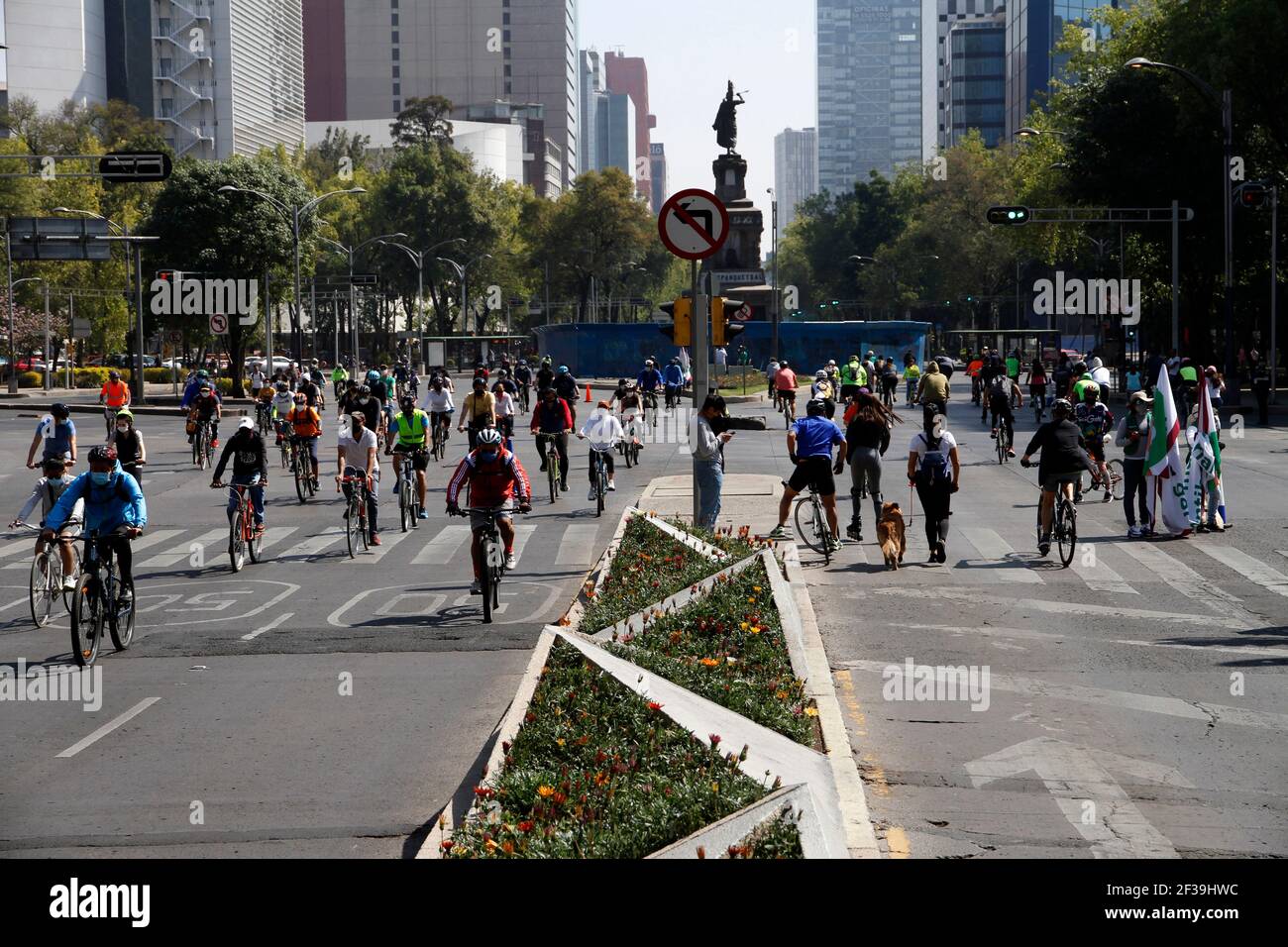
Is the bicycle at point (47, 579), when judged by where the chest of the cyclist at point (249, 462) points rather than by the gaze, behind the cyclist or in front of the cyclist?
in front

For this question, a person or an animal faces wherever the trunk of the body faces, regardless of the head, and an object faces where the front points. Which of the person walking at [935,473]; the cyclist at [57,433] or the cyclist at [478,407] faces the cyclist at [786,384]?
the person walking

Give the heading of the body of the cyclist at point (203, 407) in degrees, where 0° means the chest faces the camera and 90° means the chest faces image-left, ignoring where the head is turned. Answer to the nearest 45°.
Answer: approximately 0°

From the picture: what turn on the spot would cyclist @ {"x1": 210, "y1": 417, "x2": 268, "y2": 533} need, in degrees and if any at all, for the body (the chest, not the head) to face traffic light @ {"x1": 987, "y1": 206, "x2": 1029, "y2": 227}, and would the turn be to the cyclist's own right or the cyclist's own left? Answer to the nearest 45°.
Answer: approximately 135° to the cyclist's own left

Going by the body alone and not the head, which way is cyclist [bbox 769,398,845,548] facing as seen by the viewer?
away from the camera

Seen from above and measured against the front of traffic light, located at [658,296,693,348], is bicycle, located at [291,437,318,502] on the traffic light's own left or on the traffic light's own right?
on the traffic light's own right

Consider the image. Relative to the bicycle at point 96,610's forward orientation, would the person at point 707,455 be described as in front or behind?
behind

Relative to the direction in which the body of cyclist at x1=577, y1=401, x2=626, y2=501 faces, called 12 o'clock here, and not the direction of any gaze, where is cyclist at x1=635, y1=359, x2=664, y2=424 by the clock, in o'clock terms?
cyclist at x1=635, y1=359, x2=664, y2=424 is roughly at 6 o'clock from cyclist at x1=577, y1=401, x2=626, y2=501.

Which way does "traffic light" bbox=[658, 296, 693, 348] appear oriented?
to the viewer's left

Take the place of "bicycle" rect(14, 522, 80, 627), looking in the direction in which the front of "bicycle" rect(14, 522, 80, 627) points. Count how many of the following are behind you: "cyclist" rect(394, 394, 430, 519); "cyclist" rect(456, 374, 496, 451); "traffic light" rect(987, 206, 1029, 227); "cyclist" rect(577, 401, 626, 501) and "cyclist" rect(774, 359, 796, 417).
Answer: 5

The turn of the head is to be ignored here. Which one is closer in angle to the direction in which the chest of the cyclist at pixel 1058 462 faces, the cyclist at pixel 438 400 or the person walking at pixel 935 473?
the cyclist

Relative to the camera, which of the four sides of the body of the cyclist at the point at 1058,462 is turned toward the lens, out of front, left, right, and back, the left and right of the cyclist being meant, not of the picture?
back

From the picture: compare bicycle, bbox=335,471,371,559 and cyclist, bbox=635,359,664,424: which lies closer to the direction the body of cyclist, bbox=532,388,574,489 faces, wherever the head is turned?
the bicycle
